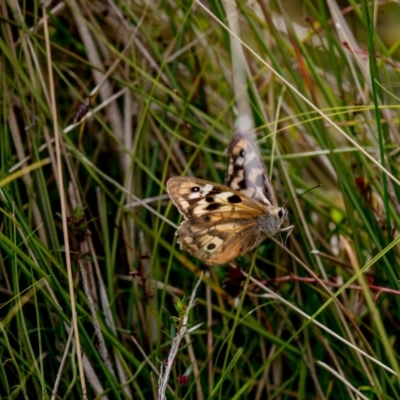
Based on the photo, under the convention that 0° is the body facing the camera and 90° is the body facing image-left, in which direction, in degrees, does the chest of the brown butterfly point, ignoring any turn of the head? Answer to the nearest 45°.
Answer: approximately 270°
